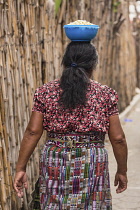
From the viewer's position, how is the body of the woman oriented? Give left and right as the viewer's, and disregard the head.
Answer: facing away from the viewer
